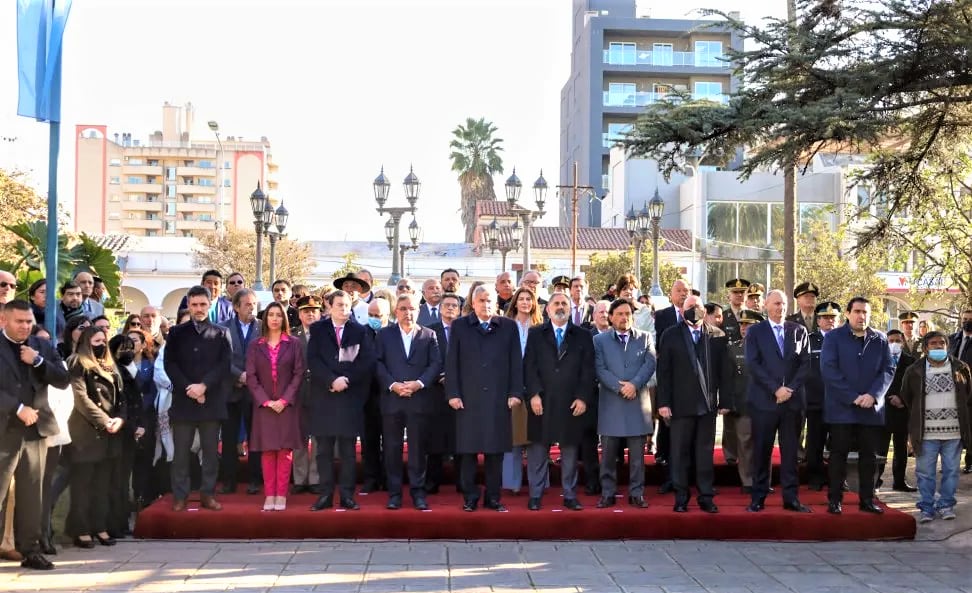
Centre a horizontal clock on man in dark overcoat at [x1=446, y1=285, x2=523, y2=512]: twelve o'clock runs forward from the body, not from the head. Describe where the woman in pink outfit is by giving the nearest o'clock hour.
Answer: The woman in pink outfit is roughly at 3 o'clock from the man in dark overcoat.

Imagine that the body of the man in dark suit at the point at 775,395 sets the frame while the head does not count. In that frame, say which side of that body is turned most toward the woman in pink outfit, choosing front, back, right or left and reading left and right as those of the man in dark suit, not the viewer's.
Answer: right

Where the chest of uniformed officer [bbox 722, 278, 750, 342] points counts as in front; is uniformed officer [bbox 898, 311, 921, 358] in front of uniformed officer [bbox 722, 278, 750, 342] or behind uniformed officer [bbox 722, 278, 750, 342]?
behind

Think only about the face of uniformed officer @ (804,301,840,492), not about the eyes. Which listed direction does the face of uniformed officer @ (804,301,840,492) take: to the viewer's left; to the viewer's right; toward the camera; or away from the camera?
toward the camera

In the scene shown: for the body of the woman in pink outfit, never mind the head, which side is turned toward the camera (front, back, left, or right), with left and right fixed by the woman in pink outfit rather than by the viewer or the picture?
front

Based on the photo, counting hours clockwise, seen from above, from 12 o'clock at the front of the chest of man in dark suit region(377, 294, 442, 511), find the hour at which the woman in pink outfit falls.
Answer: The woman in pink outfit is roughly at 3 o'clock from the man in dark suit.

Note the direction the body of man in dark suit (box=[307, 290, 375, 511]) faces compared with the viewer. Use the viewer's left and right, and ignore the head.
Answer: facing the viewer

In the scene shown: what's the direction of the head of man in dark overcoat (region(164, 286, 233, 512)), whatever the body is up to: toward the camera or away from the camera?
toward the camera

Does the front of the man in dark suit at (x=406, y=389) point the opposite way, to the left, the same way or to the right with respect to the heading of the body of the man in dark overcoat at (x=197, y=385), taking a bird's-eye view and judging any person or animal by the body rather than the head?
the same way

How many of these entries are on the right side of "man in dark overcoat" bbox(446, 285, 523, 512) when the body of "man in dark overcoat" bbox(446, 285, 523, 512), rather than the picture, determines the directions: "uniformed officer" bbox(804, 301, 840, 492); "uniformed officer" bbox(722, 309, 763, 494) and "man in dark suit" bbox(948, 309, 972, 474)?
0

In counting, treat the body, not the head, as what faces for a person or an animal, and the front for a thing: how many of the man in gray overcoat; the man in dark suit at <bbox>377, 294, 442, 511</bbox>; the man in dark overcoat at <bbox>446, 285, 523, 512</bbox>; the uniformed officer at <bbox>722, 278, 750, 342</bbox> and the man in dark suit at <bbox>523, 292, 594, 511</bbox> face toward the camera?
5

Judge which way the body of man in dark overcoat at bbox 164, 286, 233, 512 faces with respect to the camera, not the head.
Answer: toward the camera

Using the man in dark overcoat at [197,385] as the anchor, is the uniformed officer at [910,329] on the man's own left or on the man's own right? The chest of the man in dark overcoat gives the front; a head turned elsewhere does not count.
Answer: on the man's own left

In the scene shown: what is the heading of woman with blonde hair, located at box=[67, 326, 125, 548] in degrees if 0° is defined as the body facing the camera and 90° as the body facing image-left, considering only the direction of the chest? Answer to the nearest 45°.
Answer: approximately 315°

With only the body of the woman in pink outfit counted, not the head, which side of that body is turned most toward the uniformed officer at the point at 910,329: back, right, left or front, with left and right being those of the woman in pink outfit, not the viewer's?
left

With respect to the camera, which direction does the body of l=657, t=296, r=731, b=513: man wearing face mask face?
toward the camera

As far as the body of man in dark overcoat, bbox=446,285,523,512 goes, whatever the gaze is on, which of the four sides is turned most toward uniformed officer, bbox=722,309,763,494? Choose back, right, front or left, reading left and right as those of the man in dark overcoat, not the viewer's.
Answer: left
